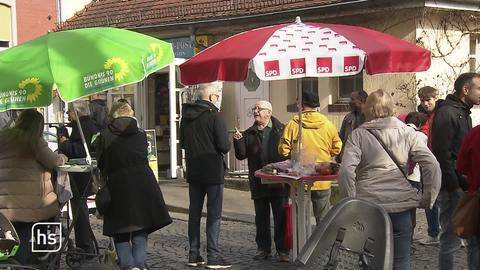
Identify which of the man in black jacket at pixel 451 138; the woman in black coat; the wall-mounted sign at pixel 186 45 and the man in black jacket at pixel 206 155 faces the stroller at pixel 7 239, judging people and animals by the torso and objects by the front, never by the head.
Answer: the wall-mounted sign

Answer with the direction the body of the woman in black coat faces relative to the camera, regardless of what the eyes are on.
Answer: away from the camera

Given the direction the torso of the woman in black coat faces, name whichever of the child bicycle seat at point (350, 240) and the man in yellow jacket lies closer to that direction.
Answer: the man in yellow jacket

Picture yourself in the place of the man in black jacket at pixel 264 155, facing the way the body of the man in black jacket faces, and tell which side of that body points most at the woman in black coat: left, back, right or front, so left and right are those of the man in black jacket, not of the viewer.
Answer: front

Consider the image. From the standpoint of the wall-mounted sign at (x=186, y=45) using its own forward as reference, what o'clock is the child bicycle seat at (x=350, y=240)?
The child bicycle seat is roughly at 12 o'clock from the wall-mounted sign.

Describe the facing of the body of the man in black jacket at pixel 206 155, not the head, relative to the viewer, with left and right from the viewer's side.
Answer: facing away from the viewer and to the right of the viewer

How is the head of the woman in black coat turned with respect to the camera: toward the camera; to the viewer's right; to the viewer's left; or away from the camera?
away from the camera

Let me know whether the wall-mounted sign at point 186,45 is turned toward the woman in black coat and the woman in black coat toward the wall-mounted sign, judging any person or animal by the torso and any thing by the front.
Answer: yes

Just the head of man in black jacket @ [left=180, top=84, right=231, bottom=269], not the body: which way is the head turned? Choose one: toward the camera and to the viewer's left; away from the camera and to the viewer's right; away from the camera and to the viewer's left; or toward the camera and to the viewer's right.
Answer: away from the camera and to the viewer's right
